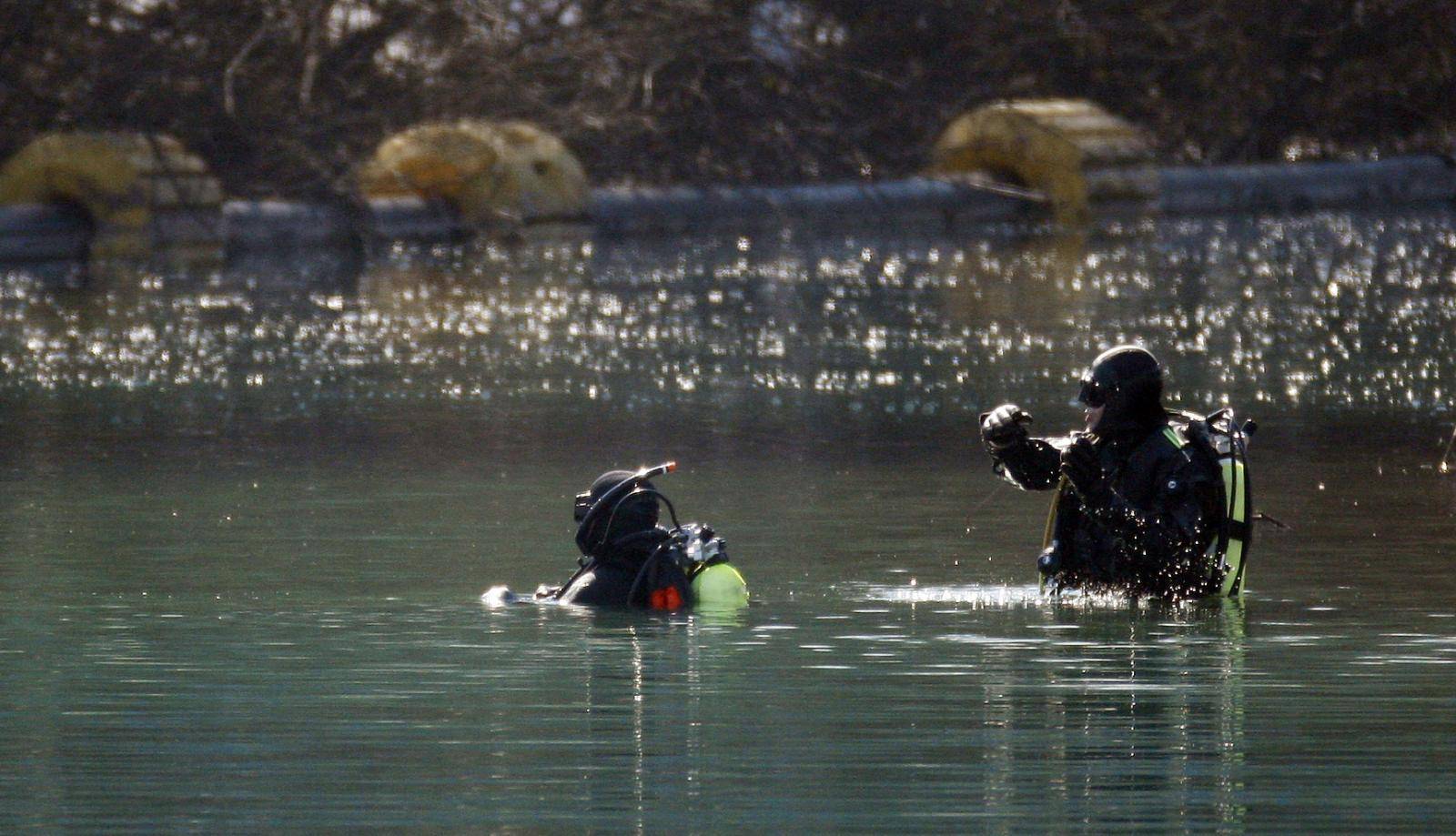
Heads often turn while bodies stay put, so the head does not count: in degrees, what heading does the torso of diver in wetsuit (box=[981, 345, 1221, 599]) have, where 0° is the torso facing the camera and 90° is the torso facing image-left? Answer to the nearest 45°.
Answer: approximately 90°

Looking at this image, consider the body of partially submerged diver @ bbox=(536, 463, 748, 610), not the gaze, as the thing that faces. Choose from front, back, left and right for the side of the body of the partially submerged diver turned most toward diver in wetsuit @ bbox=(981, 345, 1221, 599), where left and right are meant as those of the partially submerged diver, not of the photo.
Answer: back

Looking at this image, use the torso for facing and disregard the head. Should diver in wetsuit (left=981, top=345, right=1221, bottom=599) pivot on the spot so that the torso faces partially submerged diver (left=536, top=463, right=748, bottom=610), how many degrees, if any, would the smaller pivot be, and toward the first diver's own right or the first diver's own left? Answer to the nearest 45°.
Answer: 0° — they already face them

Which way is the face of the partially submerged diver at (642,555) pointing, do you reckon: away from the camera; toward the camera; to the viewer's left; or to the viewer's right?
to the viewer's left

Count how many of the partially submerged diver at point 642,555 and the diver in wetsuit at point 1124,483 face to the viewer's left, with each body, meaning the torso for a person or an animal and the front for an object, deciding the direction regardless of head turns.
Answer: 2

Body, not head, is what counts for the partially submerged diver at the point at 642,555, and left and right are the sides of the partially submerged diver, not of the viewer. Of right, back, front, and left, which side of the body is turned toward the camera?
left

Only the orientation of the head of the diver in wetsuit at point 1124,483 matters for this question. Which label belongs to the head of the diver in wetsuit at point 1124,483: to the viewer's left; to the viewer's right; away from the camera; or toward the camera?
to the viewer's left
